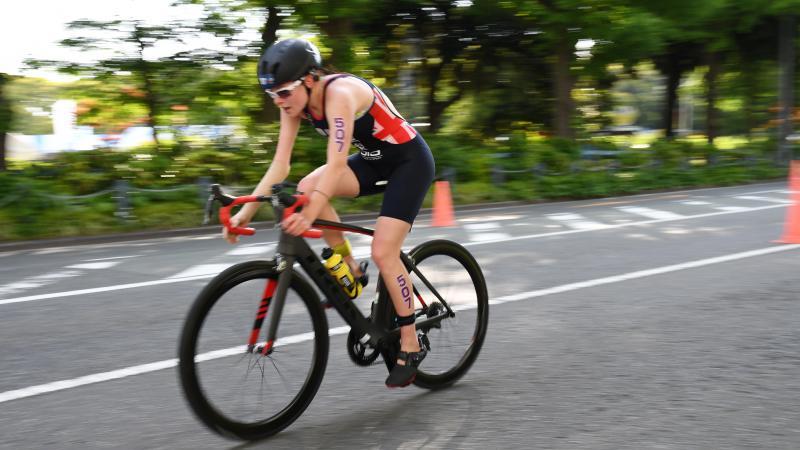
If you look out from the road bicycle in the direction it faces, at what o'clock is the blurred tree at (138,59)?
The blurred tree is roughly at 4 o'clock from the road bicycle.

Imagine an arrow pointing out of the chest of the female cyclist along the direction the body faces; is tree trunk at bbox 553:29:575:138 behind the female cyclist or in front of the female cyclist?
behind

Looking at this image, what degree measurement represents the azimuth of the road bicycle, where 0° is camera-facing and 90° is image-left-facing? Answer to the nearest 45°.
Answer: approximately 45°

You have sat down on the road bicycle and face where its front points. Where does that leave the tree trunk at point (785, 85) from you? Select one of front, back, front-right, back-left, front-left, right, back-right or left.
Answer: back

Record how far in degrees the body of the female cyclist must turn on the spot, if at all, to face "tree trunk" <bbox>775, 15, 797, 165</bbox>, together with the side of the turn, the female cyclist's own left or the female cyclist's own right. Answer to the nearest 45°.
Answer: approximately 180°

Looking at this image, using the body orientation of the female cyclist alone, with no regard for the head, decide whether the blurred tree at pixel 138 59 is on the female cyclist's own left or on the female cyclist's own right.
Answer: on the female cyclist's own right

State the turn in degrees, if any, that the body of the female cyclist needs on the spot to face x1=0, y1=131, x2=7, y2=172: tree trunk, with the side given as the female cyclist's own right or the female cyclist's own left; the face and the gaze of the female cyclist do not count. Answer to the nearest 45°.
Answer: approximately 90° to the female cyclist's own right

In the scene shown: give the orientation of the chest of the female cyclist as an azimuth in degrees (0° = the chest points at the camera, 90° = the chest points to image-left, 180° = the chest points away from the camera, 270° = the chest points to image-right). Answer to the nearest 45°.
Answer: approximately 45°
